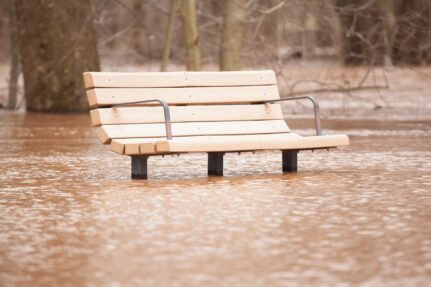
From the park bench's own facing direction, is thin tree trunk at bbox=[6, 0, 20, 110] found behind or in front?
behind

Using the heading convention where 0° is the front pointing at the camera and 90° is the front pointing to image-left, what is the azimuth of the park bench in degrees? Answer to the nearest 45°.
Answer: approximately 315°

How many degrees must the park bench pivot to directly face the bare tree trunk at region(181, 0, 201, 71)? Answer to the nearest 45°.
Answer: approximately 135° to its left

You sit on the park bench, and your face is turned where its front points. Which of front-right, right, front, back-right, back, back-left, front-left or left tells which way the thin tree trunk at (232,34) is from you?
back-left

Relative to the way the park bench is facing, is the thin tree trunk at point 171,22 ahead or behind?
behind
